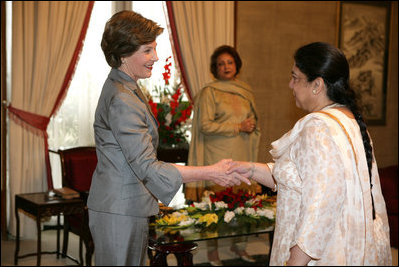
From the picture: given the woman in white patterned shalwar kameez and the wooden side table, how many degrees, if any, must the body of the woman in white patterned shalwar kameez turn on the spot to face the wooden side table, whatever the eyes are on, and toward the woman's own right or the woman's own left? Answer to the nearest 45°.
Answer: approximately 45° to the woman's own right

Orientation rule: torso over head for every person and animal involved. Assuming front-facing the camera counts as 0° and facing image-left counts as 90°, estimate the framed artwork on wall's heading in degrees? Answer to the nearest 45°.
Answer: approximately 0°

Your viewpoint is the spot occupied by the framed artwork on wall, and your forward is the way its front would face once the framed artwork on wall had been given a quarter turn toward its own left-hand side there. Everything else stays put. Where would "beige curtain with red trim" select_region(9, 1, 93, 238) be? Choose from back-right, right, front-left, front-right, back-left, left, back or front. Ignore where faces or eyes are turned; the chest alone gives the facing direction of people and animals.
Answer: back-right

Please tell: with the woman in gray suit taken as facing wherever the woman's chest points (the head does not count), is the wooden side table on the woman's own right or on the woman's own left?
on the woman's own left

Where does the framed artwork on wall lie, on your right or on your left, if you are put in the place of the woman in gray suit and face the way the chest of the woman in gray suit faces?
on your left

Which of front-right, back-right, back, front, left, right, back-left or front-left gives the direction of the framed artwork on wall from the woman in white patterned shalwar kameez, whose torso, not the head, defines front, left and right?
right

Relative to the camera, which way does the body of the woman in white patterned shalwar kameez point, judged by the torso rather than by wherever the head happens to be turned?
to the viewer's left

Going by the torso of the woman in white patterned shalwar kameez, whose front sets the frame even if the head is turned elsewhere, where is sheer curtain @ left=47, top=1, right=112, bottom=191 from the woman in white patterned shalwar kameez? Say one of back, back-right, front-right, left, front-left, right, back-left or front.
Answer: front-right

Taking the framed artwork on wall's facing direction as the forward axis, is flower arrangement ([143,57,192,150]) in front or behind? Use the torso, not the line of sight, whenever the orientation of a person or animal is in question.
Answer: in front

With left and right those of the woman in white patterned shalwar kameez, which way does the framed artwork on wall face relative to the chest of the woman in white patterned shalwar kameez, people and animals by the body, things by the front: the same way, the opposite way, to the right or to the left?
to the left

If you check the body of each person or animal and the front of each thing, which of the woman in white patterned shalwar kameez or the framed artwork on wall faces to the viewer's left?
the woman in white patterned shalwar kameez

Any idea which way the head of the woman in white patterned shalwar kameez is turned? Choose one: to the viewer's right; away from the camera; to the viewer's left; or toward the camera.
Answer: to the viewer's left
